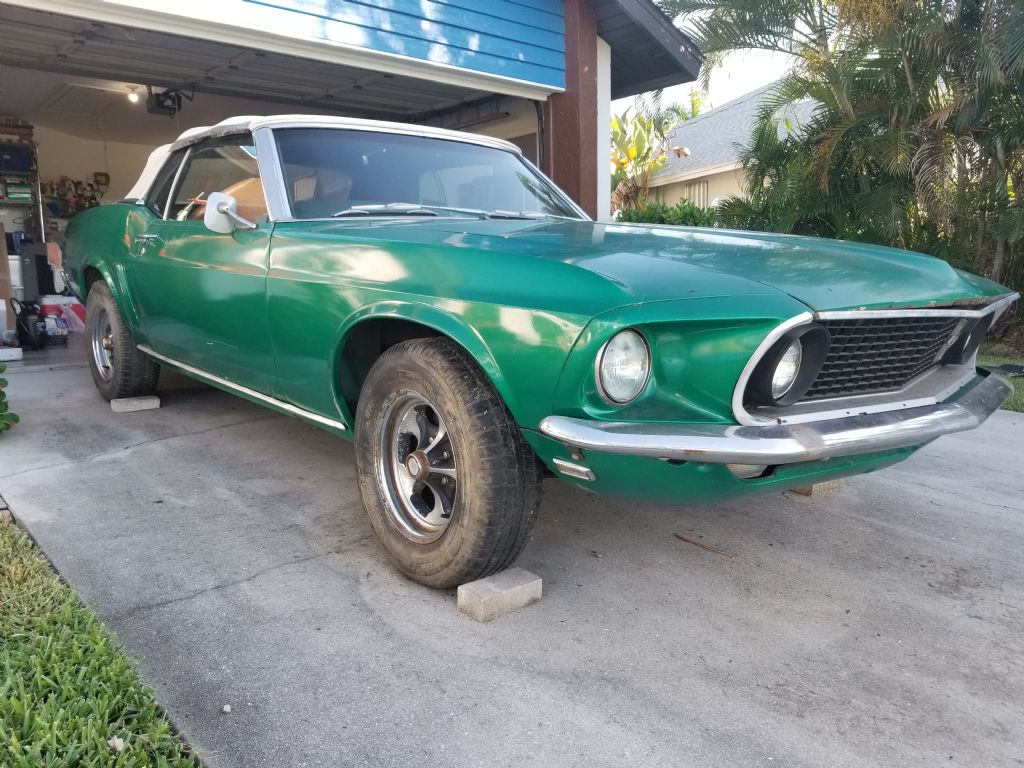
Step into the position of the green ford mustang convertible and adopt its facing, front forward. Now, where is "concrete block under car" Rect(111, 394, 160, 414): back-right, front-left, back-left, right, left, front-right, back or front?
back

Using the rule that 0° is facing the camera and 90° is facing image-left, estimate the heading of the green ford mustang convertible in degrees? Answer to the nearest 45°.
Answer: approximately 315°

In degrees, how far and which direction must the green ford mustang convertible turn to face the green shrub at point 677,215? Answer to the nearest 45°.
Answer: approximately 135° to its left

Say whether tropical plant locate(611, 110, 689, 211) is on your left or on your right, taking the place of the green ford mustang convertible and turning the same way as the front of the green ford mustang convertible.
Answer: on your left

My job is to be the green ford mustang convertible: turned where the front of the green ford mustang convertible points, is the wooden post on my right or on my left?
on my left

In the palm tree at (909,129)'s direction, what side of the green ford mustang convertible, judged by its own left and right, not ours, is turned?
left
